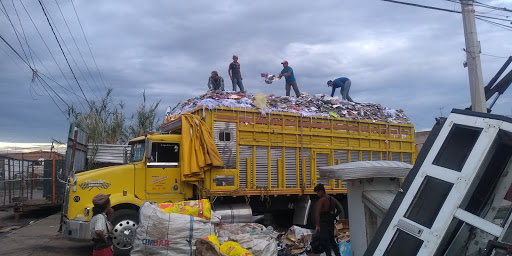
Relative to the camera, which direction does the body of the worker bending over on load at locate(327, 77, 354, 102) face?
to the viewer's left

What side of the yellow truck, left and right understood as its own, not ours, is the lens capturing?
left

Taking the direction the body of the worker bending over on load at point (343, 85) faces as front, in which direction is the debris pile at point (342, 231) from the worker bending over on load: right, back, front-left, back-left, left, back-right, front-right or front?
left

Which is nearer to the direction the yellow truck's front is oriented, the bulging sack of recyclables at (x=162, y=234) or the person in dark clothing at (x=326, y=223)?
the bulging sack of recyclables

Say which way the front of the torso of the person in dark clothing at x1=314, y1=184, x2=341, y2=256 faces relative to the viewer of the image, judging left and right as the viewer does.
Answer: facing away from the viewer and to the left of the viewer

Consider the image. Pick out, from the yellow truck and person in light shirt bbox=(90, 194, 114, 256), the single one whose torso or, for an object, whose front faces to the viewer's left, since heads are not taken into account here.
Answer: the yellow truck

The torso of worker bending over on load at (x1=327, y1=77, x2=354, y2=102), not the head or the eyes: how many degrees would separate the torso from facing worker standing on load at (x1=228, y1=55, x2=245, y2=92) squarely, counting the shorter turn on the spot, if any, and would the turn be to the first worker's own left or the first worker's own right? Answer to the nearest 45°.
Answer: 0° — they already face them

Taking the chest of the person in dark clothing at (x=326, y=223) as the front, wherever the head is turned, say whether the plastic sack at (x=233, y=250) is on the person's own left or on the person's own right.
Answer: on the person's own left

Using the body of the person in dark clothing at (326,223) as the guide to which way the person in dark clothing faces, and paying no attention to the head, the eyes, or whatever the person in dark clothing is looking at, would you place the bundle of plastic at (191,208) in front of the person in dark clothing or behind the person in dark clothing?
in front
